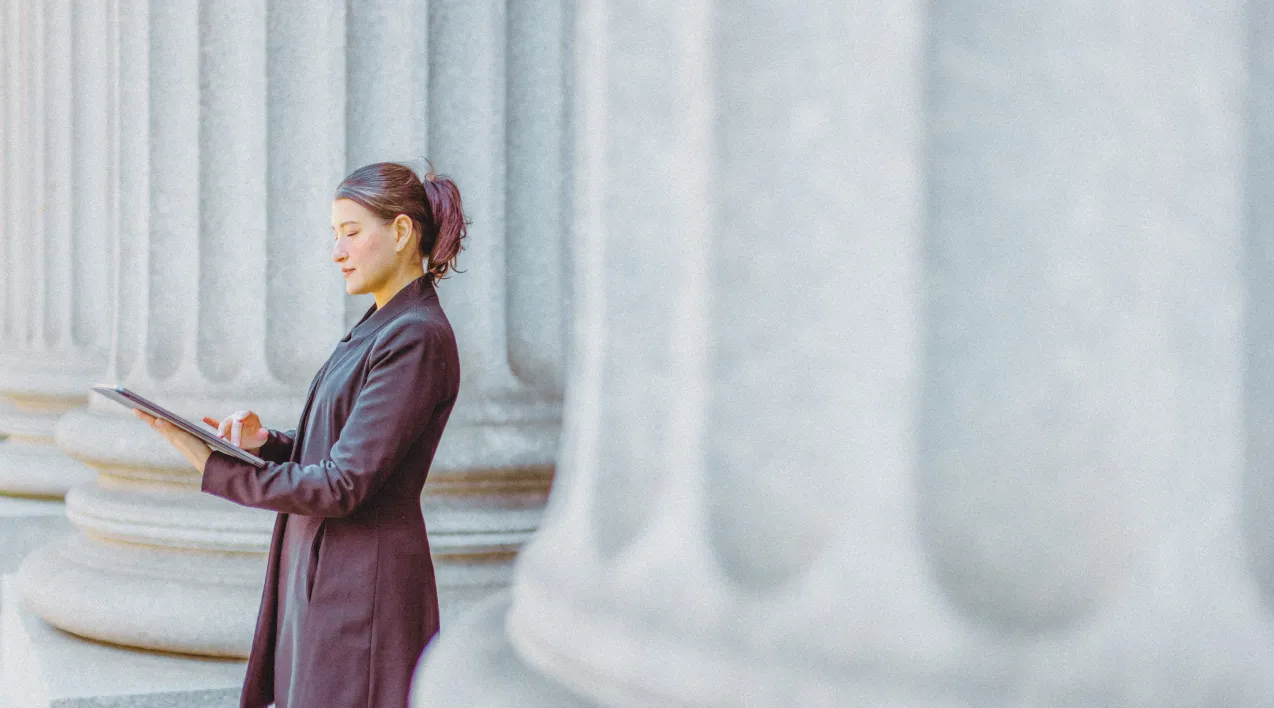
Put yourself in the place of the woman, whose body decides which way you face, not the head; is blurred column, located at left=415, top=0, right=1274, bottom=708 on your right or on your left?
on your left

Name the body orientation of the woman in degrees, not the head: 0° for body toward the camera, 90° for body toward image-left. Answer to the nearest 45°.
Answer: approximately 90°

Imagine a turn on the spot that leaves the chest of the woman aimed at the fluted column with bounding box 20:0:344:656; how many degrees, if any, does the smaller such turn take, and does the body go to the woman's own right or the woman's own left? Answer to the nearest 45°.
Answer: approximately 90° to the woman's own right

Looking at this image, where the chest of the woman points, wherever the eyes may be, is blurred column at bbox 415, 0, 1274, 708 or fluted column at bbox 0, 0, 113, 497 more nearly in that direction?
the fluted column

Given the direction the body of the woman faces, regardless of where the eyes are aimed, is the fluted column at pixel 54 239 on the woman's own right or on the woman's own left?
on the woman's own right

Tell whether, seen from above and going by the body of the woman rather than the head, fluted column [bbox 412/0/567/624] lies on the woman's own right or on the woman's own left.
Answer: on the woman's own right
